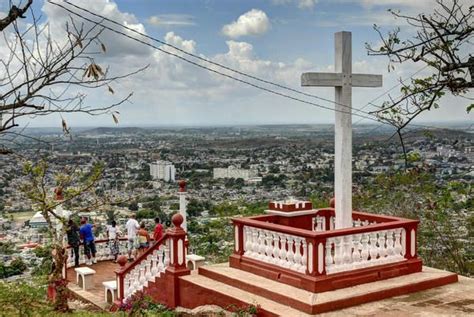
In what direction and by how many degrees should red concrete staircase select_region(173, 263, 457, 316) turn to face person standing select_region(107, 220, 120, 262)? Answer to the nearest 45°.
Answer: approximately 90° to its right

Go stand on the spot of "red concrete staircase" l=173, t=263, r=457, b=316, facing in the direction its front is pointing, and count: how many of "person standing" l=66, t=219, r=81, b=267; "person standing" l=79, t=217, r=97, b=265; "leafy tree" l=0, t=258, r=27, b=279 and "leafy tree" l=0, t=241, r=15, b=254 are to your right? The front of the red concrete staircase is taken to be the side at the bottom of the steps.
4

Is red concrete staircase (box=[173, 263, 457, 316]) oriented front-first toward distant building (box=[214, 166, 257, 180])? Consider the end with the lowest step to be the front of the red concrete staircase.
no

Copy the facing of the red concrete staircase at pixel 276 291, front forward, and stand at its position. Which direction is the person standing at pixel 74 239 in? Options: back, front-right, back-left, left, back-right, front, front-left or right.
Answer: right

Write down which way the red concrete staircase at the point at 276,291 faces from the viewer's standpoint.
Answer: facing the viewer and to the left of the viewer

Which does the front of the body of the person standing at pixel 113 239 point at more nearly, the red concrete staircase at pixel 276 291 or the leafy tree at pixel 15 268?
the leafy tree

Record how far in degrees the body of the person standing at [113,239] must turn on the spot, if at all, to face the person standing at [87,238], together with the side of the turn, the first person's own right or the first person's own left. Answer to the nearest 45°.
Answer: approximately 135° to the first person's own left

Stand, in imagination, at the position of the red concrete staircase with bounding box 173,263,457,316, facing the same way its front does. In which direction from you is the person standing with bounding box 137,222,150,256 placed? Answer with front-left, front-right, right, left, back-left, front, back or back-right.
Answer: right

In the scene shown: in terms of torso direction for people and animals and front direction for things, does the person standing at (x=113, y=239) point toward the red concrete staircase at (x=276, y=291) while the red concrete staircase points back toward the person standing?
no

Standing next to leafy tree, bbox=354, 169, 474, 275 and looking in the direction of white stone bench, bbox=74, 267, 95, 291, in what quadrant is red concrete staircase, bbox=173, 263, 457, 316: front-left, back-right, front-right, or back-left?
front-left

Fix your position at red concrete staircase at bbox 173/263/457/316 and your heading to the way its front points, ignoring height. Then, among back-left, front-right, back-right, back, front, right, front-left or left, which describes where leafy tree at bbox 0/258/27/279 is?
right

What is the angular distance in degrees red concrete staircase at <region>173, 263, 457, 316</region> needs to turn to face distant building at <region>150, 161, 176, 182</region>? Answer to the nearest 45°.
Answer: approximately 135° to its right

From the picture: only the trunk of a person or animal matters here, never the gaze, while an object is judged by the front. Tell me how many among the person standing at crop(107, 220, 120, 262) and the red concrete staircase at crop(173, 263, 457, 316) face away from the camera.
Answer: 1

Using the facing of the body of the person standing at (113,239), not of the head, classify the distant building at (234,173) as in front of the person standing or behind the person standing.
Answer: in front

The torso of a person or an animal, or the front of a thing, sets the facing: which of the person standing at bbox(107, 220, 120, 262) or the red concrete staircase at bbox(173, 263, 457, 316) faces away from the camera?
the person standing

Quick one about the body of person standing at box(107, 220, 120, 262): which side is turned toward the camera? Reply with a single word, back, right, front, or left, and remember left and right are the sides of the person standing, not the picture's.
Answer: back

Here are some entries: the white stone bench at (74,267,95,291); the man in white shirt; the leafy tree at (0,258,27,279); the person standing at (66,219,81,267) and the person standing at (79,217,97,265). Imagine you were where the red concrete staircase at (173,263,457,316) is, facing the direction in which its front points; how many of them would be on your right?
5

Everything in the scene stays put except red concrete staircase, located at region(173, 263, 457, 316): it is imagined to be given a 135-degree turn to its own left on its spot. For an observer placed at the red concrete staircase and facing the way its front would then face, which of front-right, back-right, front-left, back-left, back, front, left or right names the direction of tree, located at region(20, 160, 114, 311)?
back
